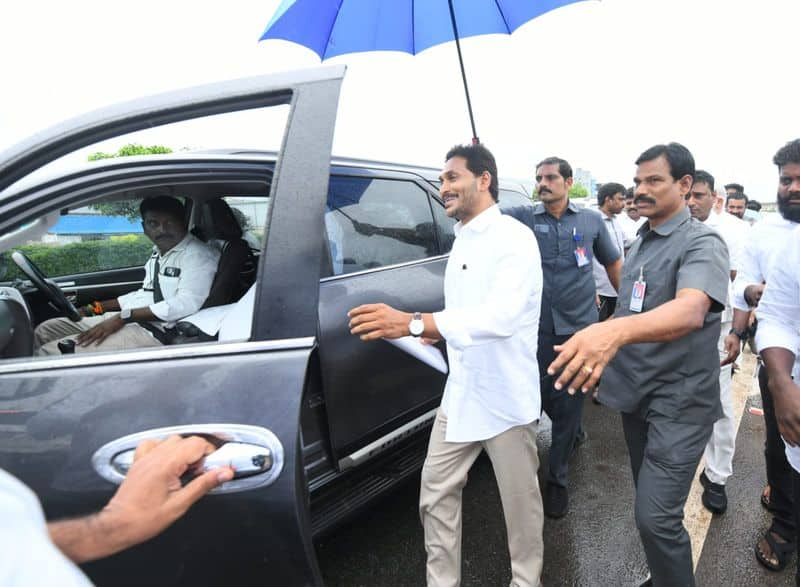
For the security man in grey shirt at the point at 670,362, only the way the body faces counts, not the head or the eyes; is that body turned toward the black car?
yes

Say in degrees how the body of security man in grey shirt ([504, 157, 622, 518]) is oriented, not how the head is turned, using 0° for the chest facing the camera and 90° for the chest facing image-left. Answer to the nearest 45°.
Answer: approximately 45°

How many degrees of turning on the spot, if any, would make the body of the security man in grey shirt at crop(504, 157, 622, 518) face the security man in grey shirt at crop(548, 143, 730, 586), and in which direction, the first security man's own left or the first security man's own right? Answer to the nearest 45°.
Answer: approximately 45° to the first security man's own left

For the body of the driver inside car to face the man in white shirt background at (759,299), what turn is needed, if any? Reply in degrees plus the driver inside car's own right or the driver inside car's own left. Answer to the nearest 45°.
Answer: approximately 90° to the driver inside car's own left

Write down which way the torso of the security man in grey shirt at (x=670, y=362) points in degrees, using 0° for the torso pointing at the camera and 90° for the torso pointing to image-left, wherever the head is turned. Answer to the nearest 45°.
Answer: approximately 45°
